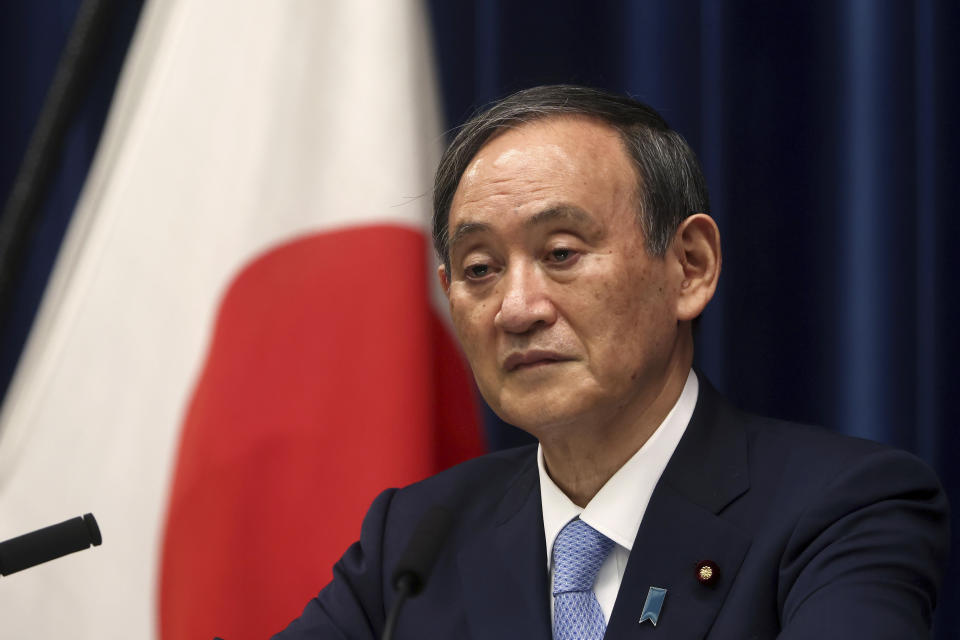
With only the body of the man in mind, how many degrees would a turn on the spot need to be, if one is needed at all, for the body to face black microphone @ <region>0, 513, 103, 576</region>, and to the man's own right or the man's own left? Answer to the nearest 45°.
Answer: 0° — they already face it

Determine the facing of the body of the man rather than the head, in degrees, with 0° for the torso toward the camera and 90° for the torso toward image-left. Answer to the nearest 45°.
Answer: approximately 45°

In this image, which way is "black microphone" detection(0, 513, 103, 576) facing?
to the viewer's right

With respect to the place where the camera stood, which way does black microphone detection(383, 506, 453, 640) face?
facing away from the viewer and to the right of the viewer

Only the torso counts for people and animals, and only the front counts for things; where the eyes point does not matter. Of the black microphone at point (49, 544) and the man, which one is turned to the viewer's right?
the black microphone

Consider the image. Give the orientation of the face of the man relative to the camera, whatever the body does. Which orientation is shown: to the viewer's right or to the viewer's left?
to the viewer's left

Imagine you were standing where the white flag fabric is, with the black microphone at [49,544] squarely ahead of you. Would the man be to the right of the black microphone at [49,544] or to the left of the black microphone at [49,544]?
left

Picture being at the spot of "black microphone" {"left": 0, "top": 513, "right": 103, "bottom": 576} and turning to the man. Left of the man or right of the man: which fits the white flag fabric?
left

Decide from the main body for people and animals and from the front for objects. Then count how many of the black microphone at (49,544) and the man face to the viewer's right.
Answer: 1

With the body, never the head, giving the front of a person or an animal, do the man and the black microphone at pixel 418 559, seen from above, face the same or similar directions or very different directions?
very different directions
